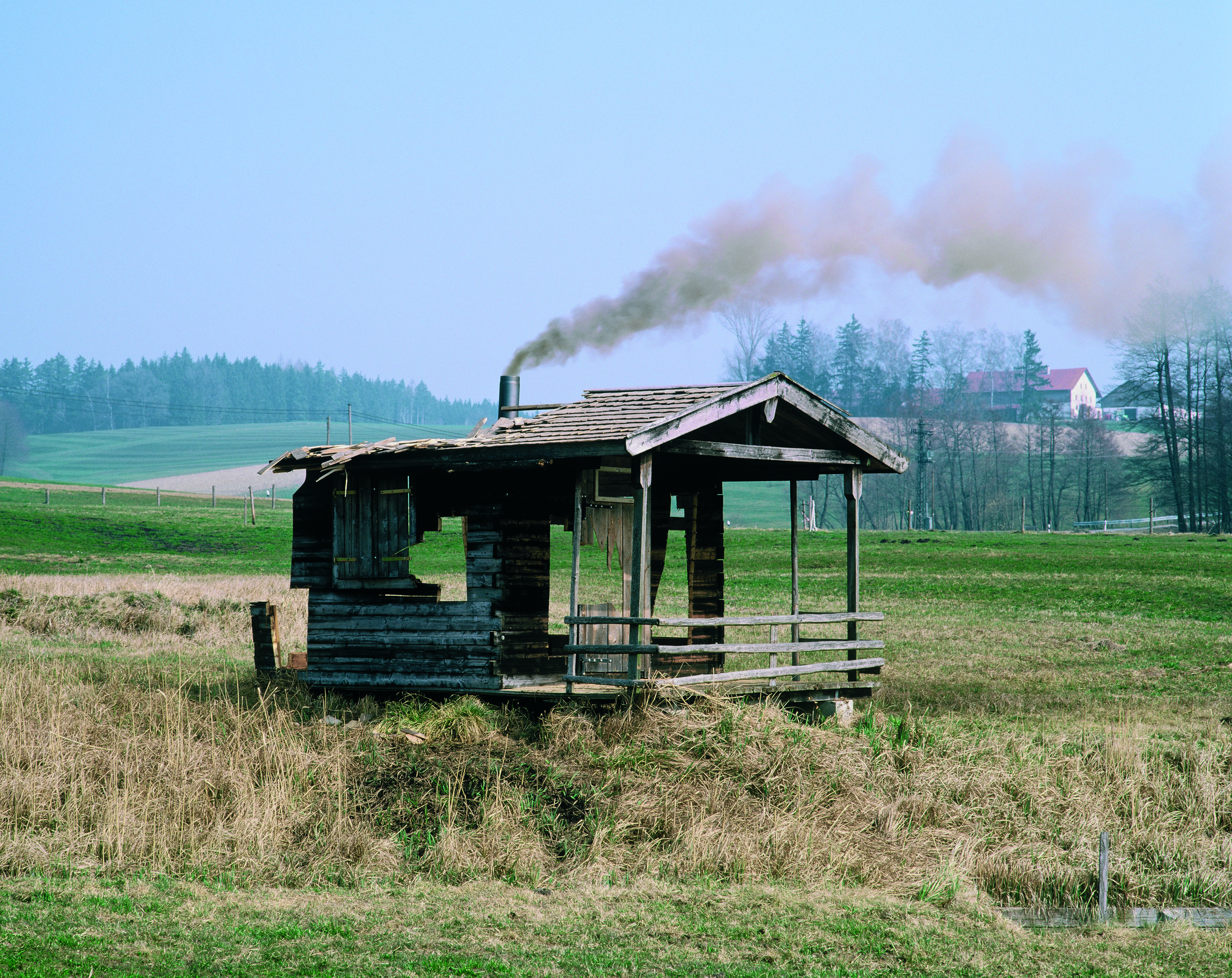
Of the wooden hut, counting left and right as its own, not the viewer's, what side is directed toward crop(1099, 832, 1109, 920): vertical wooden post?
front

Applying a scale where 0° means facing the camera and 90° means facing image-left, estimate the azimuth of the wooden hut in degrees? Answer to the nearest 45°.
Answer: approximately 315°
